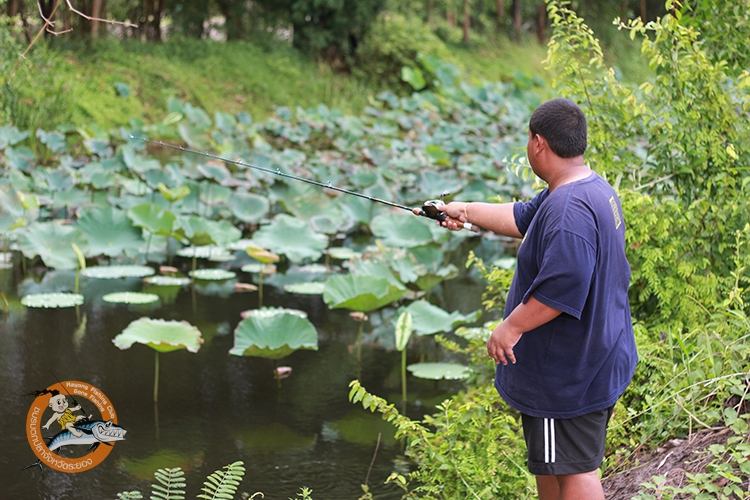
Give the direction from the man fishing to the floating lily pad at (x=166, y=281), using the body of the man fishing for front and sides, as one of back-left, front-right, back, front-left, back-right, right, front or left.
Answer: front

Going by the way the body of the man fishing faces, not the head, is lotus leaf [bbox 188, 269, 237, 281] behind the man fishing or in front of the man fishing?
in front

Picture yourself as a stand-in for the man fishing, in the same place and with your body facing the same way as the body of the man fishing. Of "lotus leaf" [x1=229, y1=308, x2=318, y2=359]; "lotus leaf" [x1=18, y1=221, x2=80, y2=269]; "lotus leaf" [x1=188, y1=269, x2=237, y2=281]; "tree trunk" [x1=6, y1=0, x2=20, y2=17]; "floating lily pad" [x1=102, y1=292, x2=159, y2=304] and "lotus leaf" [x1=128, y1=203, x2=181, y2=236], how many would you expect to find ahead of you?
6

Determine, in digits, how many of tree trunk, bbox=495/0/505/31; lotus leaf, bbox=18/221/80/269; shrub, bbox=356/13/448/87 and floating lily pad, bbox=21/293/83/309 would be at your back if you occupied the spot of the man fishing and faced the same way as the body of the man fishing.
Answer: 0

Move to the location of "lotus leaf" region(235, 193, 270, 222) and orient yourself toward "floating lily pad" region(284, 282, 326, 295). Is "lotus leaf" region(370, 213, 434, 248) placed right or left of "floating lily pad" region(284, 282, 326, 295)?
left

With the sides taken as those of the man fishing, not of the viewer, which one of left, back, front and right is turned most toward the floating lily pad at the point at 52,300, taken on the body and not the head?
front

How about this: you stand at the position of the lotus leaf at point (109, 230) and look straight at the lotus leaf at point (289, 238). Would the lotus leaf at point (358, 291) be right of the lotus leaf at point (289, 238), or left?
right

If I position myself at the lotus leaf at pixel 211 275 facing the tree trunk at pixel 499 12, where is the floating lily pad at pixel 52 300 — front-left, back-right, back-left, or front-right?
back-left

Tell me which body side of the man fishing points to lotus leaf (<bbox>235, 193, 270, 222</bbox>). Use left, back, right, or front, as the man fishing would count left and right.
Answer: front

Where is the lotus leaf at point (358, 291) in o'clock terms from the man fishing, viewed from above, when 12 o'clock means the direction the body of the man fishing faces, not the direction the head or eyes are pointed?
The lotus leaf is roughly at 1 o'clock from the man fishing.

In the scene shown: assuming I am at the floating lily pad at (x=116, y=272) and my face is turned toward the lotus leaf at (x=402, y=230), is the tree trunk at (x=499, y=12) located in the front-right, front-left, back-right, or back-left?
front-left

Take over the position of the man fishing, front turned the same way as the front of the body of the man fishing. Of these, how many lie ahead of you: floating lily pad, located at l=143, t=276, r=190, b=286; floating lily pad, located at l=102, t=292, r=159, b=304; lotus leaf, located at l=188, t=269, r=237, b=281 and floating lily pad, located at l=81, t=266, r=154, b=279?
4

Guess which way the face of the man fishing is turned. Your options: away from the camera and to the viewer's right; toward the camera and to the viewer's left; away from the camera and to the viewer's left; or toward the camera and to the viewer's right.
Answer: away from the camera and to the viewer's left

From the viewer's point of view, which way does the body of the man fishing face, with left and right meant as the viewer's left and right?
facing away from the viewer and to the left of the viewer

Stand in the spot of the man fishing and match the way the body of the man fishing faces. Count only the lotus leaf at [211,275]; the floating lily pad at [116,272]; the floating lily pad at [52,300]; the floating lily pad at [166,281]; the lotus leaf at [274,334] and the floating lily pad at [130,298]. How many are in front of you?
6

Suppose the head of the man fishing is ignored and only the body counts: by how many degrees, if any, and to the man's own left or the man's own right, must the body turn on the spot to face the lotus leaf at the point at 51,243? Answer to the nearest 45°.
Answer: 0° — they already face it

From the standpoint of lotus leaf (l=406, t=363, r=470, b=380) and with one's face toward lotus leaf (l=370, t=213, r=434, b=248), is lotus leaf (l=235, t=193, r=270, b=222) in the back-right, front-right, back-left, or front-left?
front-left

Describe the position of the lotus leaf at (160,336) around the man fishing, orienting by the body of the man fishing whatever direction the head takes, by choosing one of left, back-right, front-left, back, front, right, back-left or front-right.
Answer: front

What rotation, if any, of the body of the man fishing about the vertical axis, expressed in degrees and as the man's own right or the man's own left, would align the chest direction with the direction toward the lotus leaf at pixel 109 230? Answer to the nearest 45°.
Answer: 0° — they already face it

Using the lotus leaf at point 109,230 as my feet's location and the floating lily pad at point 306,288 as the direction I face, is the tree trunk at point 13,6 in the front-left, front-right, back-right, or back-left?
back-left

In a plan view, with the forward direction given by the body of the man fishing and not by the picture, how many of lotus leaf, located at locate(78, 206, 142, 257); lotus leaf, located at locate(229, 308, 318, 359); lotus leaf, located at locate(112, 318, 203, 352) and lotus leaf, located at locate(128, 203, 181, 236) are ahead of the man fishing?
4
